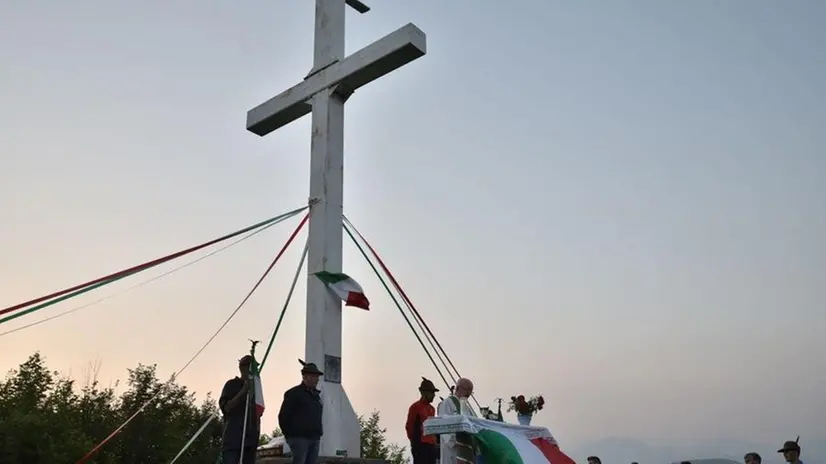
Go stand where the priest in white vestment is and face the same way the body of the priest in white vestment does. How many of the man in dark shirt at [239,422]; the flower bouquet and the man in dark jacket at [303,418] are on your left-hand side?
1

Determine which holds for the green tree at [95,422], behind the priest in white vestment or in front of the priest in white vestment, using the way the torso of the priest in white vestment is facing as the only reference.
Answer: behind

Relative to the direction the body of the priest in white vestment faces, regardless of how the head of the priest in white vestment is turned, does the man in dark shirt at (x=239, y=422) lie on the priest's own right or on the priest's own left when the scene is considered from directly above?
on the priest's own right

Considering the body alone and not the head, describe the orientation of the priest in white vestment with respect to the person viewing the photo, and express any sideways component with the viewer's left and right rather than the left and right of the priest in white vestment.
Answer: facing the viewer and to the right of the viewer

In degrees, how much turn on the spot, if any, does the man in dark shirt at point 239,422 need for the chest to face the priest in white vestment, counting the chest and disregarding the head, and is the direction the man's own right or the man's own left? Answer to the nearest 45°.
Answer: approximately 45° to the man's own left

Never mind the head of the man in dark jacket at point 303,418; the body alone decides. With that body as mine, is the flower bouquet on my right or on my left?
on my left

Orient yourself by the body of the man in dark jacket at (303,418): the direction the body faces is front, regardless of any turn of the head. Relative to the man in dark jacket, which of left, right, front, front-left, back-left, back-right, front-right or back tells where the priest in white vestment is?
front-left

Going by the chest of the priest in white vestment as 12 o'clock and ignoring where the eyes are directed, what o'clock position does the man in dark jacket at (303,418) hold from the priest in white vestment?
The man in dark jacket is roughly at 4 o'clock from the priest in white vestment.

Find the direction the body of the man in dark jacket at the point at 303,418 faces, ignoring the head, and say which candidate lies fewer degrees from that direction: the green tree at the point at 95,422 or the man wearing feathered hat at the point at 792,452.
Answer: the man wearing feathered hat
